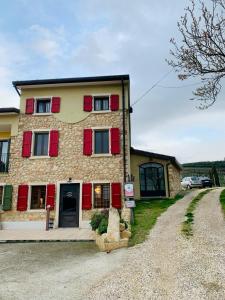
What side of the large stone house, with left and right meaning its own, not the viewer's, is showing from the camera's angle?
front

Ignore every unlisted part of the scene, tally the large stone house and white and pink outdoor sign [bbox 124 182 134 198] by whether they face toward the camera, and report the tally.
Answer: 2

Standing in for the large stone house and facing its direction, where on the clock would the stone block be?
The stone block is roughly at 11 o'clock from the large stone house.

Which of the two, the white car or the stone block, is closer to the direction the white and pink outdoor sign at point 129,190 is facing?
the stone block

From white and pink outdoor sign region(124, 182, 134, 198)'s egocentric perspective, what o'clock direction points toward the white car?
The white car is roughly at 7 o'clock from the white and pink outdoor sign.

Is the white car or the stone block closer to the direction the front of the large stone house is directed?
the stone block

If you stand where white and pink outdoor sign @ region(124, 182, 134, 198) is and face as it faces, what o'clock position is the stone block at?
The stone block is roughly at 12 o'clock from the white and pink outdoor sign.

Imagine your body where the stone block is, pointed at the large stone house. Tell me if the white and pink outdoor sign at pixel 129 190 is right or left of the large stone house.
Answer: right
